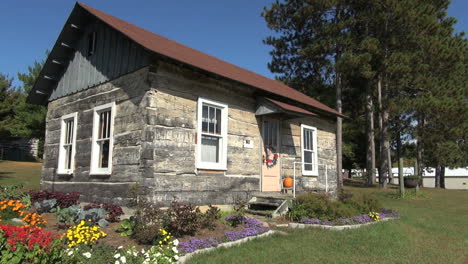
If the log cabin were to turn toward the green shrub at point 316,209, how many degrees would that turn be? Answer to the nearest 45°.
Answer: approximately 45° to its left

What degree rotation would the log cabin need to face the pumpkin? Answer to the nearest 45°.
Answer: approximately 45° to its left

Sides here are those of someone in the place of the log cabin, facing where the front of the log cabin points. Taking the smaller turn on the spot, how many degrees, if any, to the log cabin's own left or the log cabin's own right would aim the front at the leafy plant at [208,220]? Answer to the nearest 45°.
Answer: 0° — it already faces it

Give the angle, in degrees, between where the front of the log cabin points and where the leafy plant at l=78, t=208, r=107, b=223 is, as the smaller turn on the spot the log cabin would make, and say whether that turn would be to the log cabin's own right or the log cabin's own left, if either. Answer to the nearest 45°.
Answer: approximately 90° to the log cabin's own right

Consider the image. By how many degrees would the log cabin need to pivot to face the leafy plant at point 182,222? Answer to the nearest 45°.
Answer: approximately 45° to its right

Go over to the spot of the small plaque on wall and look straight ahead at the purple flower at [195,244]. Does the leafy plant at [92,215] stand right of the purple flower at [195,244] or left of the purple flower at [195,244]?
right

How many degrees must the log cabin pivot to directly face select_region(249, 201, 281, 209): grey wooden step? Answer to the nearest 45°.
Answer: approximately 45° to its left

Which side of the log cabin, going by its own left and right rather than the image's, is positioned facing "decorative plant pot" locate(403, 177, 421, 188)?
left

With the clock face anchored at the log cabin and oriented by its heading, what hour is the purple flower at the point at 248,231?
The purple flower is roughly at 12 o'clock from the log cabin.

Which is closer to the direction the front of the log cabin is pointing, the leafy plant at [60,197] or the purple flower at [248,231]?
the purple flower

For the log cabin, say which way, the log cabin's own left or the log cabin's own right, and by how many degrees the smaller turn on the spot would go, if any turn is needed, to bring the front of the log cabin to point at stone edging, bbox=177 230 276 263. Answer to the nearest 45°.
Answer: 0° — it already faces it

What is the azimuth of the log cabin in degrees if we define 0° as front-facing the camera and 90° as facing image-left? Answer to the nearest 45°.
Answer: approximately 315°
